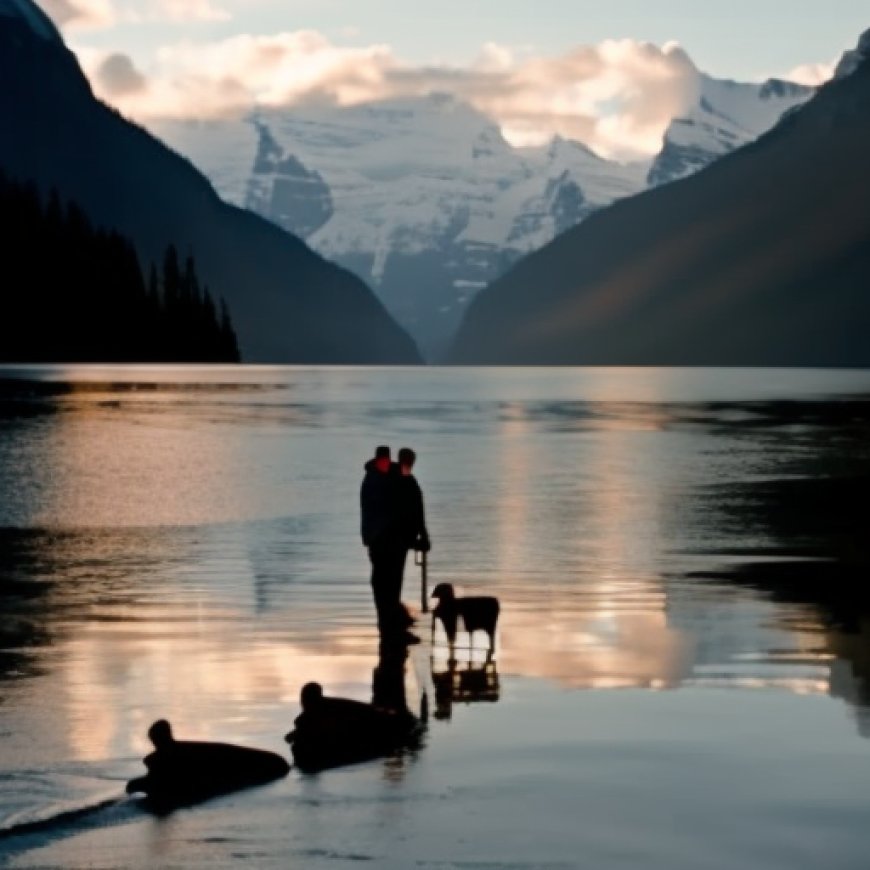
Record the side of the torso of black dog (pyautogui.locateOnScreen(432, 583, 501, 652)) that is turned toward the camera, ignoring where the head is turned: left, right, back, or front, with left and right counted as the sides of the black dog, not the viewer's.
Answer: left

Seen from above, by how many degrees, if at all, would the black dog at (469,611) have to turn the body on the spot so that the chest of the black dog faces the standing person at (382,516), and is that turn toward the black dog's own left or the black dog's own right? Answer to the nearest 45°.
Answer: approximately 45° to the black dog's own right
